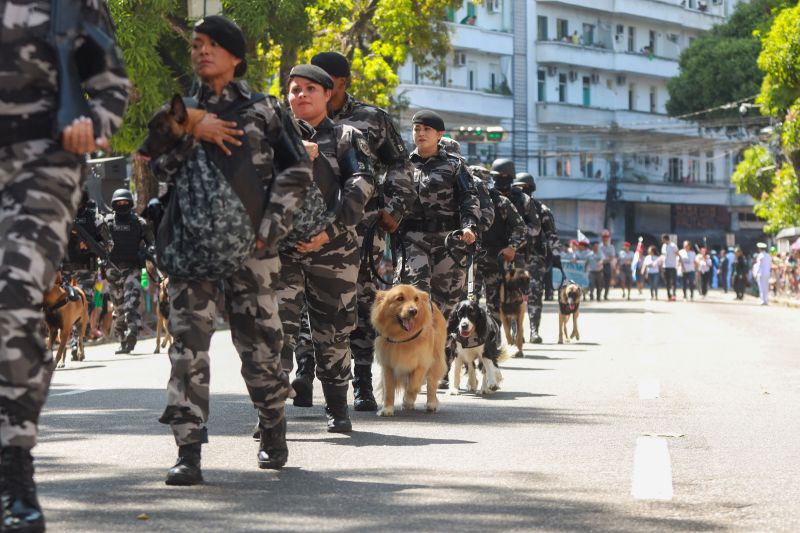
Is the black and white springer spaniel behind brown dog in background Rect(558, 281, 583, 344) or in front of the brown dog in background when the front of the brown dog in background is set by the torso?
in front

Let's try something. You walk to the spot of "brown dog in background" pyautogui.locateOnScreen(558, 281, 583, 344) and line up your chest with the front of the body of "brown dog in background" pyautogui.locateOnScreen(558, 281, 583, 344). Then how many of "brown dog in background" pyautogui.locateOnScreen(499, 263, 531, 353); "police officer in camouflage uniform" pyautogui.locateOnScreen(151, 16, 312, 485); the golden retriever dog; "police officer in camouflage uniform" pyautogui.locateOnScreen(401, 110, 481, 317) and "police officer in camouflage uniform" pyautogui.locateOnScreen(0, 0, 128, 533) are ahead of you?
5

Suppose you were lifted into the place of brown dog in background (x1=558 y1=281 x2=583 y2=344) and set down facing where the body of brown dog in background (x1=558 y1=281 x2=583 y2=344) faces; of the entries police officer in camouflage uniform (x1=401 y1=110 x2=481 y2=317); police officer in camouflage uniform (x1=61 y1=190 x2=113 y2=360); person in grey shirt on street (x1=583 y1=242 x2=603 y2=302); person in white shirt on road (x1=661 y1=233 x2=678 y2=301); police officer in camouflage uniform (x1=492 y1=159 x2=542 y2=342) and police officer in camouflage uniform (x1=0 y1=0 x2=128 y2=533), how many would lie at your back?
2

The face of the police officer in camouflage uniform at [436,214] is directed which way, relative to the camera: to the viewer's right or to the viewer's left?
to the viewer's left

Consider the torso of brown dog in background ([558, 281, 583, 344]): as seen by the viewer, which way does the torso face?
toward the camera

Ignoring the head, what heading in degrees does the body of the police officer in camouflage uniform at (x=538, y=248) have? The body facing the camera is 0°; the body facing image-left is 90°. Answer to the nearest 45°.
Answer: approximately 45°

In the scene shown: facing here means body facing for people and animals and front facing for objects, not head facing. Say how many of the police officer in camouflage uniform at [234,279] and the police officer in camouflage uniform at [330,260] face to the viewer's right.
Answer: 0

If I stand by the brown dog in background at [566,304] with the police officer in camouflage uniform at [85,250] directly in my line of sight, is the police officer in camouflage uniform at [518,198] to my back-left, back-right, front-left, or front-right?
front-left

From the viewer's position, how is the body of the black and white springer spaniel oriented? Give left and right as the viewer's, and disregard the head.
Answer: facing the viewer and to the left of the viewer

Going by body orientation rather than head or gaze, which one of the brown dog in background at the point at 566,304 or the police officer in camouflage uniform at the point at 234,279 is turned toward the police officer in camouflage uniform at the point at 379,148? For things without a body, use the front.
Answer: the brown dog in background
